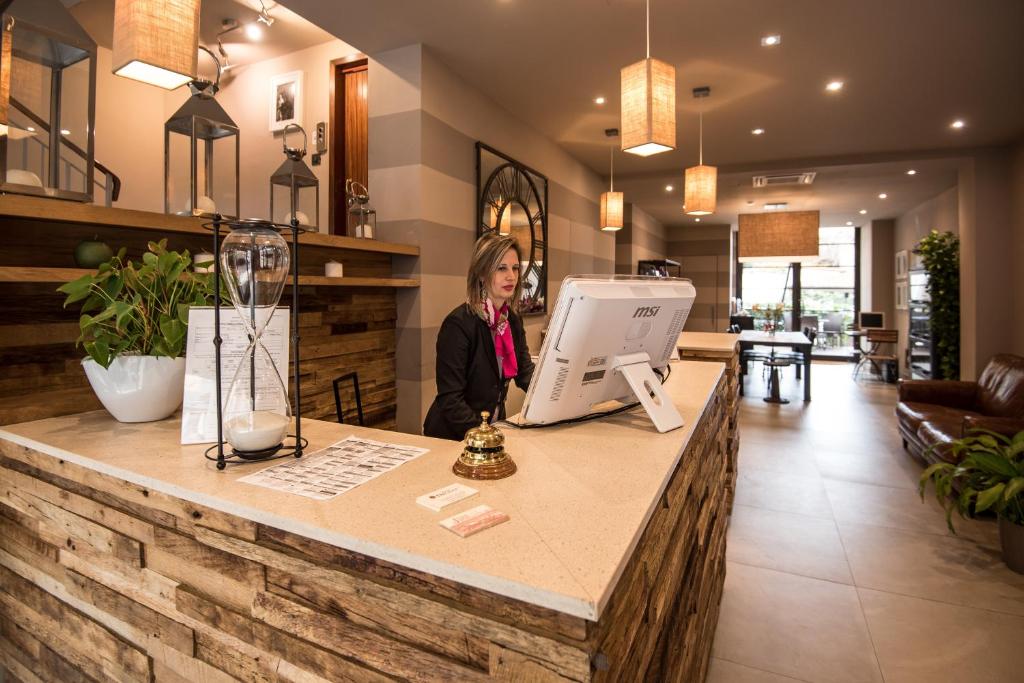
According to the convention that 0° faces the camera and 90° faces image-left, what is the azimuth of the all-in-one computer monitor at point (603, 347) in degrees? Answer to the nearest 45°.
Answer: approximately 135°

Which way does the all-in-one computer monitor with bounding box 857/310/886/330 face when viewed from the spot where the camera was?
facing the viewer

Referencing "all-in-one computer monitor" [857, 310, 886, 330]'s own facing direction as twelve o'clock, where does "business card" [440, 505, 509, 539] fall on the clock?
The business card is roughly at 12 o'clock from the all-in-one computer monitor.

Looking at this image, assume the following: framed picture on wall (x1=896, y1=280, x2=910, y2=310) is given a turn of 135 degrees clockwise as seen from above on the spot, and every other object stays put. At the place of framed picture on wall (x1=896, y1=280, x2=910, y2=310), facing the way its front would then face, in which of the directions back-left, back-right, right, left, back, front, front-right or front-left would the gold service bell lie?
back

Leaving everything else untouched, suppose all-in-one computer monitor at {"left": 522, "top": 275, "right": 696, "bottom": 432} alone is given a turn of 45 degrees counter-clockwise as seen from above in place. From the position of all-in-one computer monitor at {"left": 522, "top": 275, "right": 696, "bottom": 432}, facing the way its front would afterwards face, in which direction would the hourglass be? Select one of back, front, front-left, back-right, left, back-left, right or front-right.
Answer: front-left

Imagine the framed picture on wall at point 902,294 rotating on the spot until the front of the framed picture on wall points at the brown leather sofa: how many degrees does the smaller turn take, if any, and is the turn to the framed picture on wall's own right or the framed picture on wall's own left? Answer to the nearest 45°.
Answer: approximately 45° to the framed picture on wall's own left

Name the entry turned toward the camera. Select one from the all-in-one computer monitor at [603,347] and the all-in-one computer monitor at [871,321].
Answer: the all-in-one computer monitor at [871,321]

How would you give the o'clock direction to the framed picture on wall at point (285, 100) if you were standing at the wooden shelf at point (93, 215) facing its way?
The framed picture on wall is roughly at 8 o'clock from the wooden shelf.

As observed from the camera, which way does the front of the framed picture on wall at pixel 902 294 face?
facing the viewer and to the left of the viewer

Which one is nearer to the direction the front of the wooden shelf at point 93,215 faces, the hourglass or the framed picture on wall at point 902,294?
the hourglass

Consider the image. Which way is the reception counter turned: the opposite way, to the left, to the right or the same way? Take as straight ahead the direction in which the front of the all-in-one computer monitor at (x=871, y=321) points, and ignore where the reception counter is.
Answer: the same way

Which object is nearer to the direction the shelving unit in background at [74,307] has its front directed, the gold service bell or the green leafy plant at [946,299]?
the gold service bell

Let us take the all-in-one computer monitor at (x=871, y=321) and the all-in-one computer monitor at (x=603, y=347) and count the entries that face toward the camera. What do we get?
1
